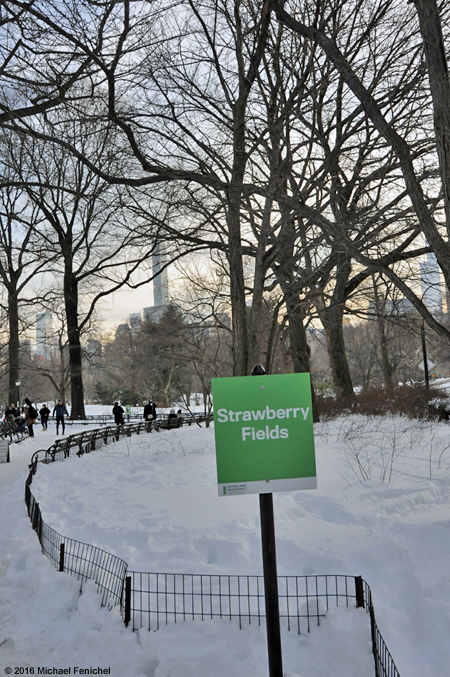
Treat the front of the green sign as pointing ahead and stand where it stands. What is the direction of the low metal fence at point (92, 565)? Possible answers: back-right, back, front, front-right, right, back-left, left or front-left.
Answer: back-right

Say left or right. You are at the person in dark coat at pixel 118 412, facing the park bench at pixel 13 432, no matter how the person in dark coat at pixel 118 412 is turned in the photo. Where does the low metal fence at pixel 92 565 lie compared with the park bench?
left

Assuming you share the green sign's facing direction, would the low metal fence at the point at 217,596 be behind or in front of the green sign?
behind

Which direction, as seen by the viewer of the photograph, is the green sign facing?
facing the viewer

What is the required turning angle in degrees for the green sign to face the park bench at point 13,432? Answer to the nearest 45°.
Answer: approximately 135° to its right

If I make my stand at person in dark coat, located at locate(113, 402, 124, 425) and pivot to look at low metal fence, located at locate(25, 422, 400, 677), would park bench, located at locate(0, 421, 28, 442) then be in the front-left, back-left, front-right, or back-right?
front-right

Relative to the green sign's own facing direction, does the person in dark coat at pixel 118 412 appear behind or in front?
behind
